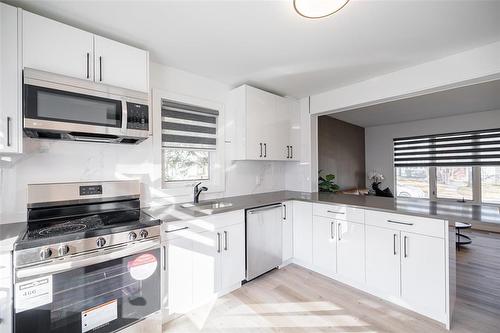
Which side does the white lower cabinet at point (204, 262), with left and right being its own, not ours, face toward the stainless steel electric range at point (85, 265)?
right

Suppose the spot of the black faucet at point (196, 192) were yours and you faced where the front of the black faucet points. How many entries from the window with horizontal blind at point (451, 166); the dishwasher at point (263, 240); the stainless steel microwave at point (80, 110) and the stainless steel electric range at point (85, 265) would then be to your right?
2

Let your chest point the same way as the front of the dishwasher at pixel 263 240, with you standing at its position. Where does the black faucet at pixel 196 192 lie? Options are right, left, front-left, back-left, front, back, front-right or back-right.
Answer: back-right

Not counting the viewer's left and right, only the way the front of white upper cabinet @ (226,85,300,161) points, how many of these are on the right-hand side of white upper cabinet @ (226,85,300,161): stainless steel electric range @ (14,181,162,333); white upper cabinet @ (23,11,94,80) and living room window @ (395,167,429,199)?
2

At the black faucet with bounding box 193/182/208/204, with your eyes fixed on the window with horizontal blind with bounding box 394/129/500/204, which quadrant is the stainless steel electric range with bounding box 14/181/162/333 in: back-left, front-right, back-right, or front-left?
back-right

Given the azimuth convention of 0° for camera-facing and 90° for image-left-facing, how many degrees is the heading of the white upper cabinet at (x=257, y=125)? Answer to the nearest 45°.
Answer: approximately 315°

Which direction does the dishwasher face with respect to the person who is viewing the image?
facing the viewer and to the right of the viewer

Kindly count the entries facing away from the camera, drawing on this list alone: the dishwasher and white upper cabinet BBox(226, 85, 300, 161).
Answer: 0
